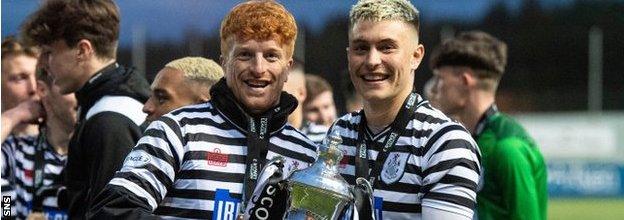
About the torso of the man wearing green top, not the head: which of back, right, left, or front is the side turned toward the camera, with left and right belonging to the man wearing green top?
left

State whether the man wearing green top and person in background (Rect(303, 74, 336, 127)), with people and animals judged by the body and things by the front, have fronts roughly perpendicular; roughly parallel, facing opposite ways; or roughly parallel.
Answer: roughly perpendicular

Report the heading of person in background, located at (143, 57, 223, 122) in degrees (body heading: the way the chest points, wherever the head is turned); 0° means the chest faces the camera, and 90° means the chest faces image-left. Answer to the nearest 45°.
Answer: approximately 90°

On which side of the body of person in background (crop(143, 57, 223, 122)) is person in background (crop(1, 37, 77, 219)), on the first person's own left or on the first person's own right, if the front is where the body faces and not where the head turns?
on the first person's own right

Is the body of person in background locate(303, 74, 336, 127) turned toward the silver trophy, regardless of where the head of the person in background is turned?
yes

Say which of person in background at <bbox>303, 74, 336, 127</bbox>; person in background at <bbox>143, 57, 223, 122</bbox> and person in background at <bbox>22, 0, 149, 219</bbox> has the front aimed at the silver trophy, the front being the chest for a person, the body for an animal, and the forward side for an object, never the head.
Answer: person in background at <bbox>303, 74, 336, 127</bbox>

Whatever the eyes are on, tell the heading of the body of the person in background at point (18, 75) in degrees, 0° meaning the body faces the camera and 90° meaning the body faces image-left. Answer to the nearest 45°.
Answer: approximately 315°

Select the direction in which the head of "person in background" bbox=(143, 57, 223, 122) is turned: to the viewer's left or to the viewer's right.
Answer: to the viewer's left
